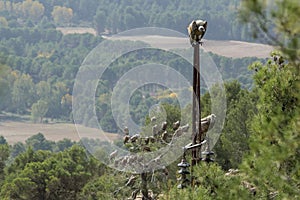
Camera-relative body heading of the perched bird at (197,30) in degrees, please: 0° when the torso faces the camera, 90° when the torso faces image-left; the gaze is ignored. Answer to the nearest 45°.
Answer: approximately 315°
